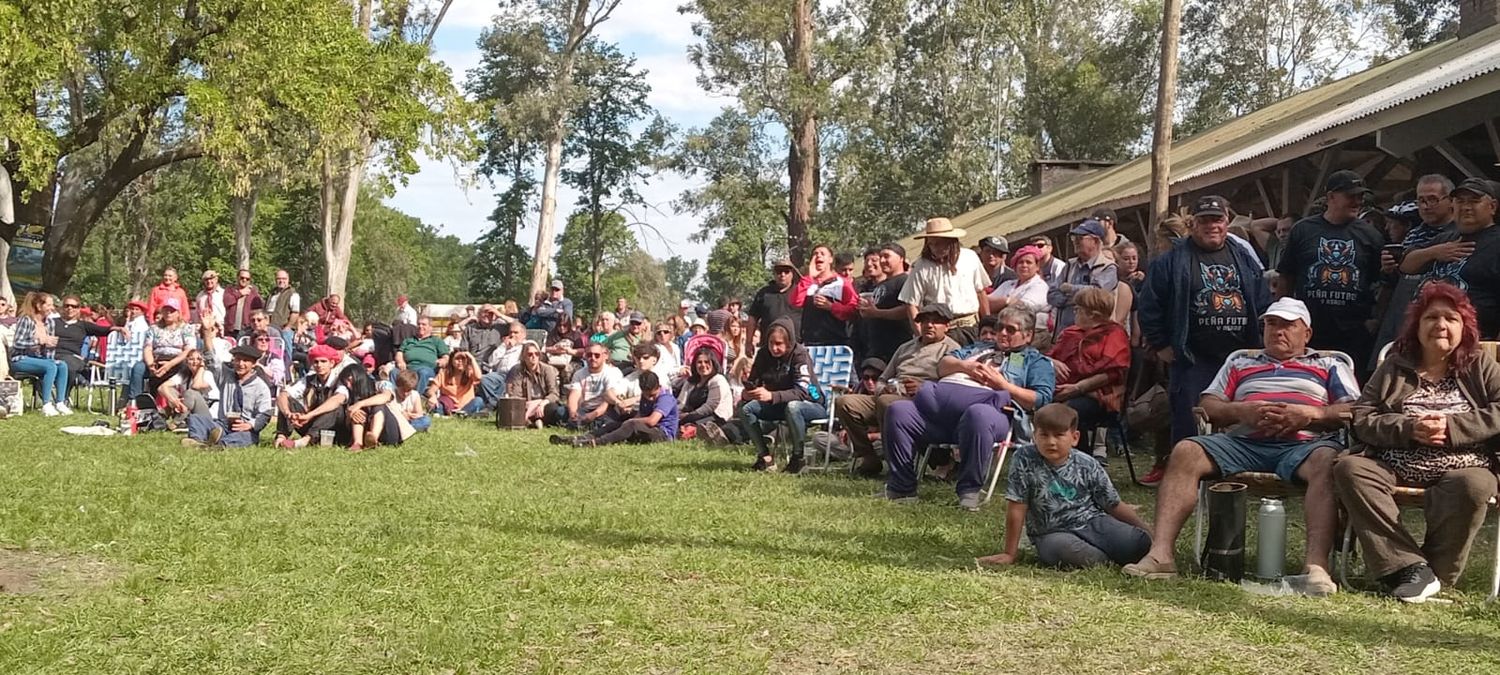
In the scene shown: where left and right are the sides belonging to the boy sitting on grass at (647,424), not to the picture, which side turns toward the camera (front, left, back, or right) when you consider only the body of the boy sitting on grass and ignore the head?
left

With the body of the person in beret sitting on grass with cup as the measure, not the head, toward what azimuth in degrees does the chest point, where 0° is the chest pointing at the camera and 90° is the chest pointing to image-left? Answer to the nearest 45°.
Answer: approximately 45°

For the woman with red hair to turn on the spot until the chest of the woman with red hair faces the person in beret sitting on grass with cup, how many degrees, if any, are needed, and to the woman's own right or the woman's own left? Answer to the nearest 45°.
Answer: approximately 90° to the woman's own right

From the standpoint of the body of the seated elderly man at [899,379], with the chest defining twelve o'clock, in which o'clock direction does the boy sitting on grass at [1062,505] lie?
The boy sitting on grass is roughly at 10 o'clock from the seated elderly man.

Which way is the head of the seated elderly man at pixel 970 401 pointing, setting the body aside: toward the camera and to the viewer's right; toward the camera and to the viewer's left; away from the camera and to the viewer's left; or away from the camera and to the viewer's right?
toward the camera and to the viewer's left

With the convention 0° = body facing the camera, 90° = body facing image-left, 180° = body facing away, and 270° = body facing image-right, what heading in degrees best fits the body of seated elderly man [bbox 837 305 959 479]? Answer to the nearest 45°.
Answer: approximately 45°

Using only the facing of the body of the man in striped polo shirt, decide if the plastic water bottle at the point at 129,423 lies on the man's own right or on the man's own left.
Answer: on the man's own right

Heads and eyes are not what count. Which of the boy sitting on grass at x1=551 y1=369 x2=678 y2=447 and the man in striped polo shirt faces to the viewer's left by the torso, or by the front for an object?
the boy sitting on grass

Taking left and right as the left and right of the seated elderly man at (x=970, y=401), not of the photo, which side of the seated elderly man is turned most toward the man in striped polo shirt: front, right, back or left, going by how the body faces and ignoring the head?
left

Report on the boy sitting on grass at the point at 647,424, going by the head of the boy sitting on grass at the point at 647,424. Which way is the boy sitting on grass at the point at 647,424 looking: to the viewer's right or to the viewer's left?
to the viewer's left

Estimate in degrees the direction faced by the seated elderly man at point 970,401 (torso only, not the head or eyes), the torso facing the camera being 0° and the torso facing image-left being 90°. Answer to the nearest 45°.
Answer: approximately 45°
